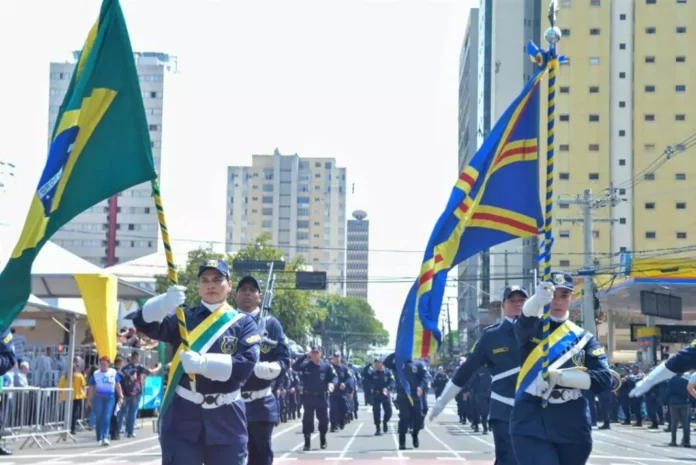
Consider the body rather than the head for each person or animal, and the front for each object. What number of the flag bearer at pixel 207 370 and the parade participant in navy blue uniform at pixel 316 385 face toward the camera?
2

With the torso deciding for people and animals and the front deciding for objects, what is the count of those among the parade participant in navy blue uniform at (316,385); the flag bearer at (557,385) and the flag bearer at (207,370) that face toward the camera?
3

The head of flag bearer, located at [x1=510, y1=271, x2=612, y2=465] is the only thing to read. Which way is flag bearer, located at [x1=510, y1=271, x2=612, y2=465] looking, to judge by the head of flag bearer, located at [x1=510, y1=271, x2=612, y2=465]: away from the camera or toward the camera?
toward the camera

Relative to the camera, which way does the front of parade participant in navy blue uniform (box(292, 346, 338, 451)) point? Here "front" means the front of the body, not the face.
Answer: toward the camera

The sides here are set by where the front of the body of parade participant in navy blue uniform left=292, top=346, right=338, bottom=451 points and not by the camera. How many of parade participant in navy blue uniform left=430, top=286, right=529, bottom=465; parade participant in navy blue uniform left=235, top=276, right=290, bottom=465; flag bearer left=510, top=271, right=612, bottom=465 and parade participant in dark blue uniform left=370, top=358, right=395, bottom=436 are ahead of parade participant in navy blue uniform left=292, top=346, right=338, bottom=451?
3

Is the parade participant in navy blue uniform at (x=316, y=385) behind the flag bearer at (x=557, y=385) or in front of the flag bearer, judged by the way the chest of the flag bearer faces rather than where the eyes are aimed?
behind

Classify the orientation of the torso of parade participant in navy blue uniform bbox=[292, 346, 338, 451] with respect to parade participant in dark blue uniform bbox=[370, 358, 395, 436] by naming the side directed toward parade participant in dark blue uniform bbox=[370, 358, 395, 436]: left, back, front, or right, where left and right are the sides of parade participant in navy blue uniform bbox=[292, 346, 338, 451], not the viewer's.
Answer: back

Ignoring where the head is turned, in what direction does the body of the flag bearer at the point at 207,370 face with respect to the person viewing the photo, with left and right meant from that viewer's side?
facing the viewer

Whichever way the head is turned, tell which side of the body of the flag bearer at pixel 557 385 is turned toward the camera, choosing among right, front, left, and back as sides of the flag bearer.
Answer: front

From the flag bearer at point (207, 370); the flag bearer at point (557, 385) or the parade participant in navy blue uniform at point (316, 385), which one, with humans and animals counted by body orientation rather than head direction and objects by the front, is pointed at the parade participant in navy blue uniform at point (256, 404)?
the parade participant in navy blue uniform at point (316, 385)

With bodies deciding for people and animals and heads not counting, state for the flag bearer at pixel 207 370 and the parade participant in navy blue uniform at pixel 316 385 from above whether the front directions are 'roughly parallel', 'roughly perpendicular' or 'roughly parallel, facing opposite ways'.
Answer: roughly parallel

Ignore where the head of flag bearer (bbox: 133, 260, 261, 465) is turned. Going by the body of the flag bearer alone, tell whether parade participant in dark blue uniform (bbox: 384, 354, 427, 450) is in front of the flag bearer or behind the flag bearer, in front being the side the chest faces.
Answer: behind

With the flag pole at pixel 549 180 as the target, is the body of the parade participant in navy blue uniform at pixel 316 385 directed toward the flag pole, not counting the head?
yes

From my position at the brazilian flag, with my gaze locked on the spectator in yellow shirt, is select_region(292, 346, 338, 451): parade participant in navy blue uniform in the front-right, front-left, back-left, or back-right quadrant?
front-right

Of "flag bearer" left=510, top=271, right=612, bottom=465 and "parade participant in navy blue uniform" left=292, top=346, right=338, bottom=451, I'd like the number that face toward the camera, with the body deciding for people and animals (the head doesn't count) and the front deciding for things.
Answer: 2

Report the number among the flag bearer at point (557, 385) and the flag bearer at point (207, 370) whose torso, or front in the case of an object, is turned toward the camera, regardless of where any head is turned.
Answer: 2

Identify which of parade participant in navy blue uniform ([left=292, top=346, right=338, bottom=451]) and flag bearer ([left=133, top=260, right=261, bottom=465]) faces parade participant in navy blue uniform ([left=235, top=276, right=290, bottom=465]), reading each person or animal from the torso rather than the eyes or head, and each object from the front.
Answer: parade participant in navy blue uniform ([left=292, top=346, right=338, bottom=451])
